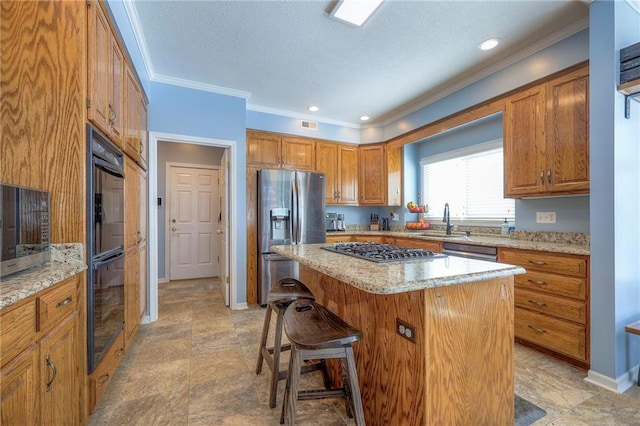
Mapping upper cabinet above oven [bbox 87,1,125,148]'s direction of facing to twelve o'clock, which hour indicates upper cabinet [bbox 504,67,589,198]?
The upper cabinet [bbox 504,67,589,198] is roughly at 1 o'clock from the upper cabinet above oven.

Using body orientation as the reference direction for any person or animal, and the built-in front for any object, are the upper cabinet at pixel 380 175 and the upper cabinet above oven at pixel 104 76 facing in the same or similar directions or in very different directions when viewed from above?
very different directions

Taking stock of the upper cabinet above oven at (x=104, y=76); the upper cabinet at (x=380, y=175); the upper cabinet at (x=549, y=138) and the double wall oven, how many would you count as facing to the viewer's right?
2

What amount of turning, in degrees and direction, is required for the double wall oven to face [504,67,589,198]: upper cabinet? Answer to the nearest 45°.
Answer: approximately 45° to its right

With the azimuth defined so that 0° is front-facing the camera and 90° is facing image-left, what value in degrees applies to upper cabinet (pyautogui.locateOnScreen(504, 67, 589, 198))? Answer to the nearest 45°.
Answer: approximately 45°

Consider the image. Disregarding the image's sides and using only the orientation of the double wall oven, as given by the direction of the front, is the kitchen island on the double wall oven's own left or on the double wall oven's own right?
on the double wall oven's own right

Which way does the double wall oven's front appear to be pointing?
to the viewer's right

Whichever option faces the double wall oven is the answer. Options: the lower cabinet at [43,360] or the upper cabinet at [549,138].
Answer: the upper cabinet
